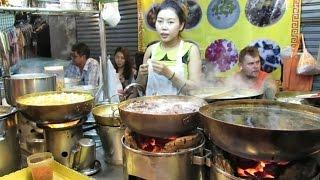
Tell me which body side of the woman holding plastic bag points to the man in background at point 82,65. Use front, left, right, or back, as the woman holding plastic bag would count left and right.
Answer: right

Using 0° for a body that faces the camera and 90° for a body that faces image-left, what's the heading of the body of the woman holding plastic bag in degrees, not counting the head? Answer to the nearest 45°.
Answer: approximately 45°

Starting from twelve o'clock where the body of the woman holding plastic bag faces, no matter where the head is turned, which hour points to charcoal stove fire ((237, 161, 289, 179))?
The charcoal stove fire is roughly at 10 o'clock from the woman holding plastic bag.

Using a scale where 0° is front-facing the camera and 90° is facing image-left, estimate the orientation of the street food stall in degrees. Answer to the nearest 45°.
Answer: approximately 0°
